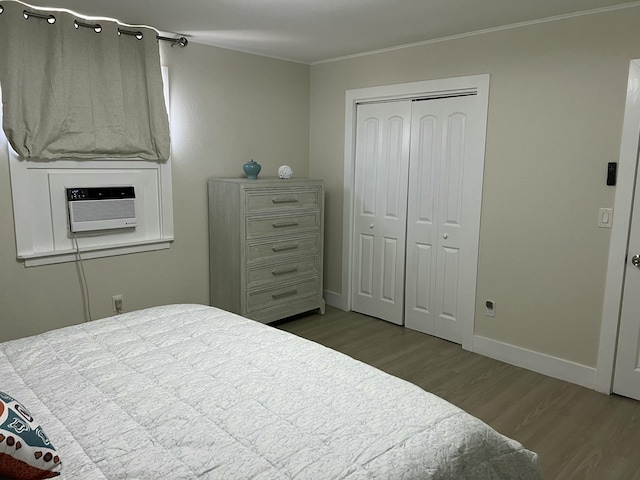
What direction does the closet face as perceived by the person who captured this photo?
facing the viewer and to the left of the viewer

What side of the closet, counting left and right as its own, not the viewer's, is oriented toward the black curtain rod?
front

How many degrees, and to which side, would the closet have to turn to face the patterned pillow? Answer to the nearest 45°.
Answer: approximately 45° to its left

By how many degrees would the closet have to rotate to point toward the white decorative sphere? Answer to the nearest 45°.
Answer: approximately 45° to its right

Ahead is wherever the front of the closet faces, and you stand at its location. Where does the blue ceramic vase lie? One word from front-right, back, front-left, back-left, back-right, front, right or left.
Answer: front-right

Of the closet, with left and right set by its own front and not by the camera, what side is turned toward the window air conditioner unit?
front

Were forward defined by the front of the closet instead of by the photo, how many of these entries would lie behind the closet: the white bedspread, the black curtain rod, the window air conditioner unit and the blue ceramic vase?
0

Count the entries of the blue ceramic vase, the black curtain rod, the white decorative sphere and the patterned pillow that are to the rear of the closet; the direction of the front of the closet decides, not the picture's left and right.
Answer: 0

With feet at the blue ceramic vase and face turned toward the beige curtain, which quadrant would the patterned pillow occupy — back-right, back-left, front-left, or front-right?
front-left

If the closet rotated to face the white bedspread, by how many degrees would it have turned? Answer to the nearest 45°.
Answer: approximately 45° to its left

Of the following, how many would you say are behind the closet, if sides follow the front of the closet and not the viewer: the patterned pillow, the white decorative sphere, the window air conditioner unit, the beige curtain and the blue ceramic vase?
0

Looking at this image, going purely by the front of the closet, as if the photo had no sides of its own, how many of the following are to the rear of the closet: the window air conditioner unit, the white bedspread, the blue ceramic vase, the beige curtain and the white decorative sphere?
0
